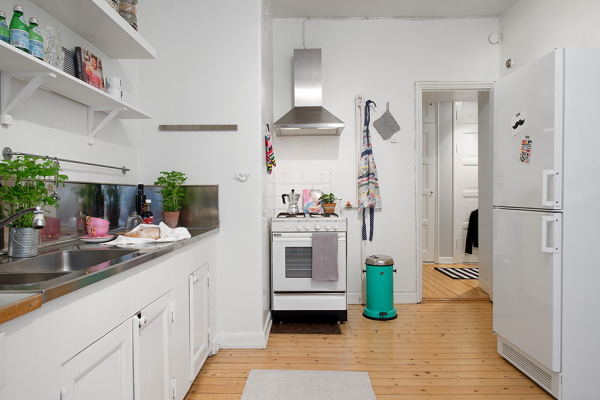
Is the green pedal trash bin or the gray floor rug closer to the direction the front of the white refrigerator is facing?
the gray floor rug

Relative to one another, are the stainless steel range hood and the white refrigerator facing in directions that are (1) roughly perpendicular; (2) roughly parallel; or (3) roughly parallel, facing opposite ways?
roughly perpendicular

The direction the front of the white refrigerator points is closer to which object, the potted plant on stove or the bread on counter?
the bread on counter

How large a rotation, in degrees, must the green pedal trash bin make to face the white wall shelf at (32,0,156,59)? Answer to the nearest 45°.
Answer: approximately 45° to its right

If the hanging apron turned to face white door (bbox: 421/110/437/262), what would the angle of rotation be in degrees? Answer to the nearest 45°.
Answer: approximately 135° to its left

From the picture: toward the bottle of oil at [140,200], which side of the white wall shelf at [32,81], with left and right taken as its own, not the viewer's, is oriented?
left

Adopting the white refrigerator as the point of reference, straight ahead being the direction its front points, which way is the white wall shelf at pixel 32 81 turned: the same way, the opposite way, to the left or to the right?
the opposite way

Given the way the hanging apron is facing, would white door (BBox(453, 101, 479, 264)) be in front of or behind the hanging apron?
behind

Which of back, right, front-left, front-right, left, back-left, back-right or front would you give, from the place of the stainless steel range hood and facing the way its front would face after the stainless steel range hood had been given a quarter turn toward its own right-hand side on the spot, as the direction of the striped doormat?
back-right

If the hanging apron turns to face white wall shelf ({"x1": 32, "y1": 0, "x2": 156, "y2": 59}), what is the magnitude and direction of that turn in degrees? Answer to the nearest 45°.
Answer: approximately 45° to its right
